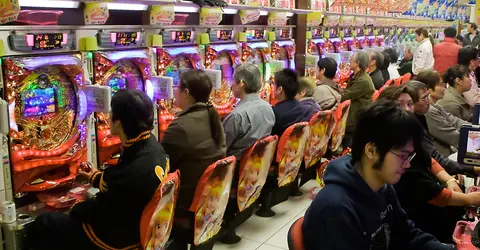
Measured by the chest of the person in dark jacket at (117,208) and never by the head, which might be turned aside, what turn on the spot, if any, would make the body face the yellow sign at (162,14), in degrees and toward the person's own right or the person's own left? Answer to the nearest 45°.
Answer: approximately 45° to the person's own right

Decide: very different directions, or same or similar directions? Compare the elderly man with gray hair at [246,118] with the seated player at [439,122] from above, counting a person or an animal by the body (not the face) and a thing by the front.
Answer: very different directions

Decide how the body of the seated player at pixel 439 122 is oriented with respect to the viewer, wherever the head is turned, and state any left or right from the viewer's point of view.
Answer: facing to the right of the viewer

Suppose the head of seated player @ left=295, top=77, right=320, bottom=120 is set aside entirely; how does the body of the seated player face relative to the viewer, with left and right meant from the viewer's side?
facing away from the viewer and to the left of the viewer

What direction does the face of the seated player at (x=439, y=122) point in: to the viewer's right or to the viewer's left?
to the viewer's right

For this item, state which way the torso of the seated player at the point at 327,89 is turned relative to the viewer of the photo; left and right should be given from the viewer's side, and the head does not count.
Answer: facing away from the viewer and to the left of the viewer

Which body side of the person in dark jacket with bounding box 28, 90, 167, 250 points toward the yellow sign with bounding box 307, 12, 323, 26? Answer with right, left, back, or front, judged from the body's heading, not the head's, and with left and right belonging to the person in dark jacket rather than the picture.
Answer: right

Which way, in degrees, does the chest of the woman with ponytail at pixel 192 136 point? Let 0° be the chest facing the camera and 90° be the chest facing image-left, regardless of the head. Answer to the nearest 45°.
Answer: approximately 135°
